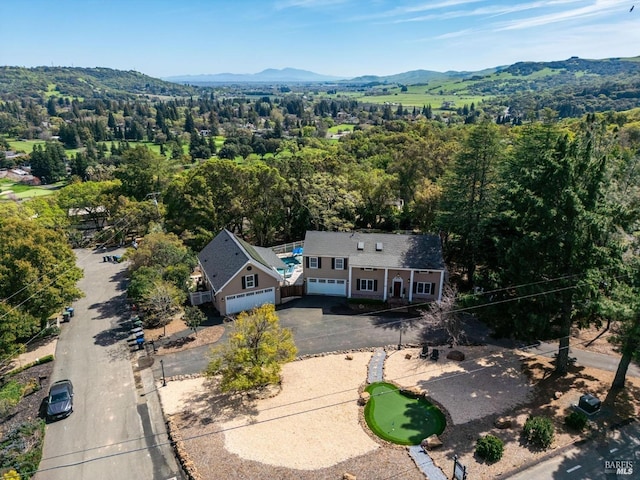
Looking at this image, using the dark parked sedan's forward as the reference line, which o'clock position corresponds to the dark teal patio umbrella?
The dark teal patio umbrella is roughly at 8 o'clock from the dark parked sedan.

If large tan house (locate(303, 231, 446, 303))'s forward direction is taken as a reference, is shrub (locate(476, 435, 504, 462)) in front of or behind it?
in front

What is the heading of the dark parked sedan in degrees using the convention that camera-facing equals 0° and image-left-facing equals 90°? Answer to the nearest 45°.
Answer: approximately 0°

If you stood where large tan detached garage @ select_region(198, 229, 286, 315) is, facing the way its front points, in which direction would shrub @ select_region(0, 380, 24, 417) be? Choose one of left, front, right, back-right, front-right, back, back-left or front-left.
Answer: right

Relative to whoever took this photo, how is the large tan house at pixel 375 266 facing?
facing the viewer

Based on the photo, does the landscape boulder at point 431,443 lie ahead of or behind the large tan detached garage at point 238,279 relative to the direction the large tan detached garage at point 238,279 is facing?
ahead

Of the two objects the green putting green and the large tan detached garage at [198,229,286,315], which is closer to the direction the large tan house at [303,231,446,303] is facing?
the green putting green

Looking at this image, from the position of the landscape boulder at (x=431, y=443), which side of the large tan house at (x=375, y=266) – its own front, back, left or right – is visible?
front

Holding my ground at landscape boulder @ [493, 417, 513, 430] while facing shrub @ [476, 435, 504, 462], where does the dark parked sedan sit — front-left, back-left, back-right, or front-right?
front-right

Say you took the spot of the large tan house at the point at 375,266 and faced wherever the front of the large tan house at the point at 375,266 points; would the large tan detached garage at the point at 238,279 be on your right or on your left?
on your right

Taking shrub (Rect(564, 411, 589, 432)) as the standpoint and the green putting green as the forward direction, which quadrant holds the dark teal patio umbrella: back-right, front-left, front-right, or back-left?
front-right

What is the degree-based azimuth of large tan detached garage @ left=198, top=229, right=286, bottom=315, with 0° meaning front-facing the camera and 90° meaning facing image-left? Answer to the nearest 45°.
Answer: approximately 315°
